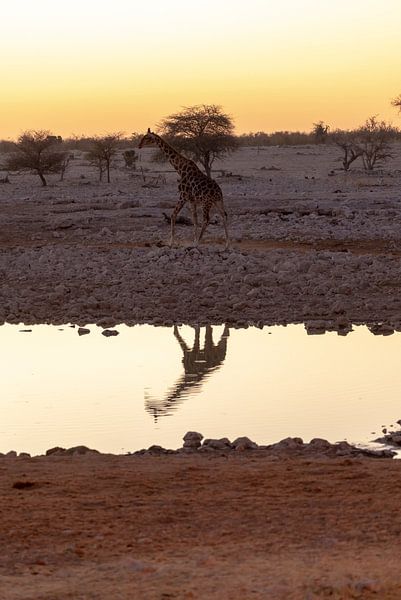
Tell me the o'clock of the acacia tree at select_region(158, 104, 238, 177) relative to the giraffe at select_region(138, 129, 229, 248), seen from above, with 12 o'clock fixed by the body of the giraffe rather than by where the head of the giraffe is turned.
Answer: The acacia tree is roughly at 3 o'clock from the giraffe.

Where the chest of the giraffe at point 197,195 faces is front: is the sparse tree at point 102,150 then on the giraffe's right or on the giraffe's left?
on the giraffe's right

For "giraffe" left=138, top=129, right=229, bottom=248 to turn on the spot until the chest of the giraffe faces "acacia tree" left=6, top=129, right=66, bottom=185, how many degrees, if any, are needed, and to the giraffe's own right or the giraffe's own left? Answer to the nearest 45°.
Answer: approximately 90° to the giraffe's own right

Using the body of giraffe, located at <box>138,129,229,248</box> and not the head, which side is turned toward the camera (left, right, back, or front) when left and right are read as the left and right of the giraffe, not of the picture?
left
